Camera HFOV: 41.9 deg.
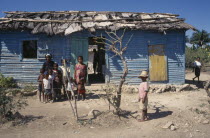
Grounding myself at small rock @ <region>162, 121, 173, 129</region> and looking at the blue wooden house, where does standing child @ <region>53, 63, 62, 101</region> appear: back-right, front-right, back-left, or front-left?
front-left

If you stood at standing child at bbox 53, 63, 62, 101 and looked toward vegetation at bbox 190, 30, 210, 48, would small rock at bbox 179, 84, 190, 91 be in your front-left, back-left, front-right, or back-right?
front-right

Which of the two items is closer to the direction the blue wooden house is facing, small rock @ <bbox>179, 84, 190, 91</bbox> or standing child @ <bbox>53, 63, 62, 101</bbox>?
the standing child

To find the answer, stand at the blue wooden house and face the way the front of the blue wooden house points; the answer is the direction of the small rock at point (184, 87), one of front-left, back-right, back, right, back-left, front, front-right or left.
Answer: left

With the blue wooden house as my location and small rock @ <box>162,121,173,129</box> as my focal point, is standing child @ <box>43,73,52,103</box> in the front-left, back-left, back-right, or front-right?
front-right

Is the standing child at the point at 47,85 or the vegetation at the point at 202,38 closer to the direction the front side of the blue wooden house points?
the standing child

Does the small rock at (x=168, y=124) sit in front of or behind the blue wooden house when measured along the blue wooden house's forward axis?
in front

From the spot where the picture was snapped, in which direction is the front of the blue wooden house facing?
facing the viewer

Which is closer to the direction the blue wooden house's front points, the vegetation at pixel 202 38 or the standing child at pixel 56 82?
the standing child

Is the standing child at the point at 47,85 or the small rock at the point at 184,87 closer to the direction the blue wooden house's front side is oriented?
the standing child

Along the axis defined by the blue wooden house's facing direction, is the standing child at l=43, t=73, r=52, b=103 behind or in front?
in front

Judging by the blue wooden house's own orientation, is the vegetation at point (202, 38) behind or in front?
behind
